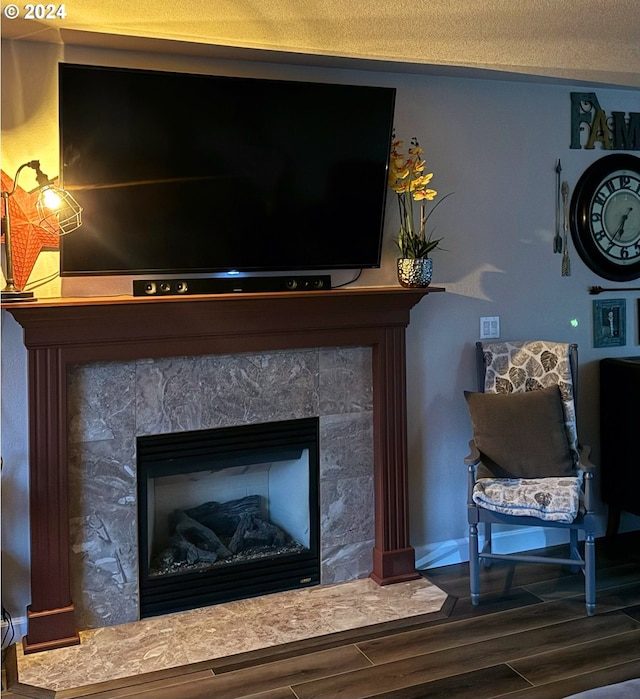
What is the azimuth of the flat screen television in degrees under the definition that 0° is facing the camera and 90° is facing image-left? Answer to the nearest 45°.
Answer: approximately 315°

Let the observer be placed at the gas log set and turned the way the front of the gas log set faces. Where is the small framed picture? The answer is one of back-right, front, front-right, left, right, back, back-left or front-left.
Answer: front-left

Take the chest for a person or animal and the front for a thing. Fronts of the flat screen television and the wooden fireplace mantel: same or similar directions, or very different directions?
same or similar directions

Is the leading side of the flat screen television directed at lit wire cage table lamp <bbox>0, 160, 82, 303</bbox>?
no

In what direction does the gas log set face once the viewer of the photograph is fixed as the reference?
facing the viewer and to the right of the viewer

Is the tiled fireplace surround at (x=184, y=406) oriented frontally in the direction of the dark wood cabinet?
no

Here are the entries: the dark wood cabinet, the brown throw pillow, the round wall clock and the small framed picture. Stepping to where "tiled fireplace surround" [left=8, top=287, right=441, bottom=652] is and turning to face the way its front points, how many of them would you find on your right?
0

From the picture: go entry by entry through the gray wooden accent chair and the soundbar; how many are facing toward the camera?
2

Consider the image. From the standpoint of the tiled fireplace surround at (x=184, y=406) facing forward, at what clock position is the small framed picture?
The small framed picture is roughly at 10 o'clock from the tiled fireplace surround.

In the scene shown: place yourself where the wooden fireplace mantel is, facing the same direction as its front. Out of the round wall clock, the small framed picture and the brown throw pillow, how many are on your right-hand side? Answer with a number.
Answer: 0

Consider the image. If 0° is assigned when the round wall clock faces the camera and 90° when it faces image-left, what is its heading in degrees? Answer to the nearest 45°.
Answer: approximately 315°

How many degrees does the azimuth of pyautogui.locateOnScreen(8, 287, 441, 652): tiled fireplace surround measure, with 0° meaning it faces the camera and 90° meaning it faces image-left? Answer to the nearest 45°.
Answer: approximately 315°

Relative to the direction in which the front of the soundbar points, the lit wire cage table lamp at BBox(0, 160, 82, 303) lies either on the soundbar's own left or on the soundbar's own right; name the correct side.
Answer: on the soundbar's own right

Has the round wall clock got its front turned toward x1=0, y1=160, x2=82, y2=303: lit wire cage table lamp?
no

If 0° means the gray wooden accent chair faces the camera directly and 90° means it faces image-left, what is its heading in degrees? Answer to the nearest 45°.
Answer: approximately 0°
